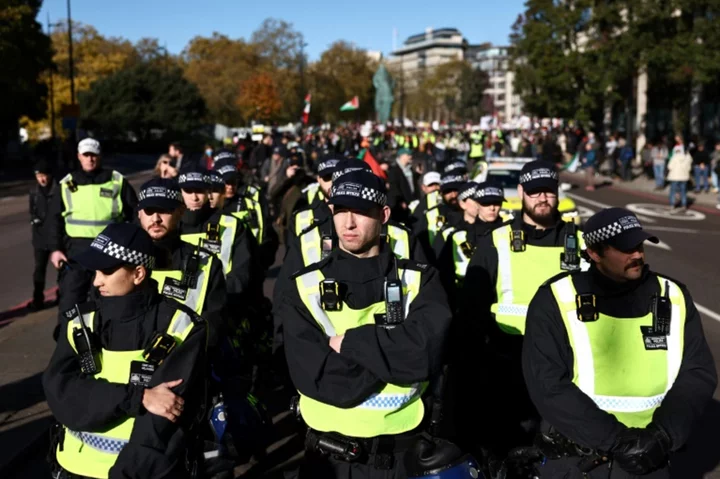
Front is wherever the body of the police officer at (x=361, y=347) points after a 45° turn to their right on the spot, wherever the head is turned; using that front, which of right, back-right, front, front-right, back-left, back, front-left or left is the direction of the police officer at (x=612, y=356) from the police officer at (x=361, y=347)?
back-left

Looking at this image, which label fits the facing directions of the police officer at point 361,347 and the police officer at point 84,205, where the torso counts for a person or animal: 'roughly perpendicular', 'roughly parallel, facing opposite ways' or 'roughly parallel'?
roughly parallel

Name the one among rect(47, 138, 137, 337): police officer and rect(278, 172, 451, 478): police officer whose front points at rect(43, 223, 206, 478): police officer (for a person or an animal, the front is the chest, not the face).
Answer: rect(47, 138, 137, 337): police officer

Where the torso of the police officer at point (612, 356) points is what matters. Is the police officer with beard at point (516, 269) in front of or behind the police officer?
behind

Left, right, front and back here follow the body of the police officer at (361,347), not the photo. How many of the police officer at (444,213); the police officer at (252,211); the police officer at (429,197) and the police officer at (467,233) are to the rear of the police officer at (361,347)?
4

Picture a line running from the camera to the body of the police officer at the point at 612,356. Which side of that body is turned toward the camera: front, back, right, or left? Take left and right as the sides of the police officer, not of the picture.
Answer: front

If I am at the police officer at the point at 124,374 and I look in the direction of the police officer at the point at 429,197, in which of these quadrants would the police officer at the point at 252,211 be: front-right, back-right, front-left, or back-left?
front-left

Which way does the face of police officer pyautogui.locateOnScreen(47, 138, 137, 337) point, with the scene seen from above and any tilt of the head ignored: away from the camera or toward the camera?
toward the camera

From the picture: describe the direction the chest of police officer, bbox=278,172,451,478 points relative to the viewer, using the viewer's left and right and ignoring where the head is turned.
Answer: facing the viewer
